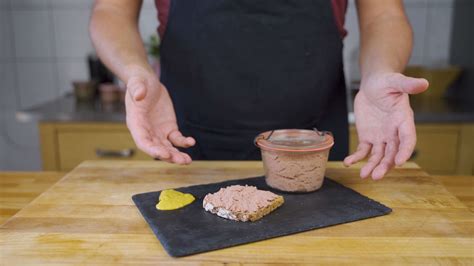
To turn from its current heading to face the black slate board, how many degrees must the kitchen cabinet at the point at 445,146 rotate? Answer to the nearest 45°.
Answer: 0° — it already faces it

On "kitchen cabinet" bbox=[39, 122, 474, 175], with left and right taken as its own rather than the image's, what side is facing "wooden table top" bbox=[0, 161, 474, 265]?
front

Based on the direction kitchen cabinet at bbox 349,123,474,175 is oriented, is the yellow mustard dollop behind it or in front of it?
in front

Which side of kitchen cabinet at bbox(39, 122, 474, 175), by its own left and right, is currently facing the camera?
front

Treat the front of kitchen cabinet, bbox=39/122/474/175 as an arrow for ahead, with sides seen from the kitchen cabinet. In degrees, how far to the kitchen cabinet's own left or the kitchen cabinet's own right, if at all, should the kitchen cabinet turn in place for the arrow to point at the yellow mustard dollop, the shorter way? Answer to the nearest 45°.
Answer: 0° — it already faces it

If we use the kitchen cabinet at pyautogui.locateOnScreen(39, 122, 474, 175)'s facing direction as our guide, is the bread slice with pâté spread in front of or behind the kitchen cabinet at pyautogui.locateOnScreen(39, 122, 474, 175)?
in front

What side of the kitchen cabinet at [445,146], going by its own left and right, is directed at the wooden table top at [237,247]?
front
